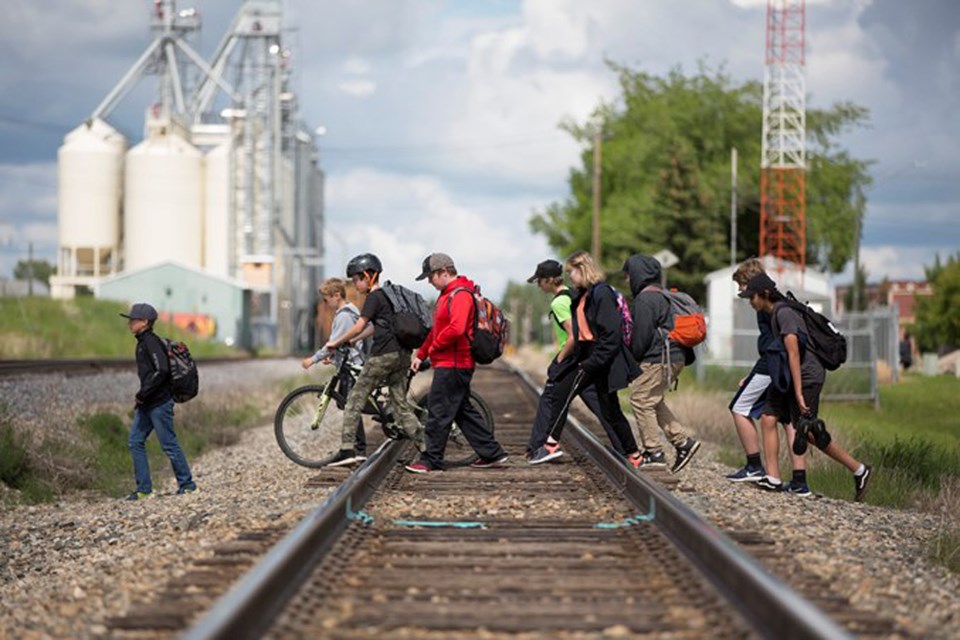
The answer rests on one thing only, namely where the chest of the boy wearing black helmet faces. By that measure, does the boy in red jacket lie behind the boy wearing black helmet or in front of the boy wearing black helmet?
behind

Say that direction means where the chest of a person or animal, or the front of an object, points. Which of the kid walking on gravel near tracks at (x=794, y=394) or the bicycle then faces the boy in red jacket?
the kid walking on gravel near tracks

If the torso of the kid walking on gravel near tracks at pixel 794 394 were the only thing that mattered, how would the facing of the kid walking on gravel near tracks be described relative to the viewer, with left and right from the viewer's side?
facing to the left of the viewer

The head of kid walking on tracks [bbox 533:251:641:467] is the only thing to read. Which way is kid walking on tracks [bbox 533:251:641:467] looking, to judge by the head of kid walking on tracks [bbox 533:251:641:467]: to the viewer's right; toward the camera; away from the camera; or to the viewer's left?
to the viewer's left

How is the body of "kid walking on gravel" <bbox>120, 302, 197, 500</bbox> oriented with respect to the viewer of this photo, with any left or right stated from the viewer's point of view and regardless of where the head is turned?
facing to the left of the viewer

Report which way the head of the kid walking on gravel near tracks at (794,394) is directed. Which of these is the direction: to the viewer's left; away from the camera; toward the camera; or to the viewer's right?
to the viewer's left

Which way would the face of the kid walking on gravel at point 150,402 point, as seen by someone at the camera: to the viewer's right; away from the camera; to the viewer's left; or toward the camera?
to the viewer's left

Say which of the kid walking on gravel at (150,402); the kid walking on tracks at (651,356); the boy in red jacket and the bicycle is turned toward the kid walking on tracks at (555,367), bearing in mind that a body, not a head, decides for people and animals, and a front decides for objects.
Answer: the kid walking on tracks at (651,356)

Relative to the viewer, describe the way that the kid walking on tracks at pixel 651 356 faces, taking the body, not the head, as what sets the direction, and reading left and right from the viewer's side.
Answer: facing to the left of the viewer

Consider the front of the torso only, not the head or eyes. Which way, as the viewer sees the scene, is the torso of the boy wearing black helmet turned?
to the viewer's left

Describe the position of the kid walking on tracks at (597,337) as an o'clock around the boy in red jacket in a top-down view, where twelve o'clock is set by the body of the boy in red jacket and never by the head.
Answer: The kid walking on tracks is roughly at 6 o'clock from the boy in red jacket.

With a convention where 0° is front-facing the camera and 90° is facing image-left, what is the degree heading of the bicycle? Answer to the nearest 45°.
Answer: approximately 90°

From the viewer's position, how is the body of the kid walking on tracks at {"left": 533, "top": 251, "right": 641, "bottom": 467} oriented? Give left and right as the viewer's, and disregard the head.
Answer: facing to the left of the viewer
